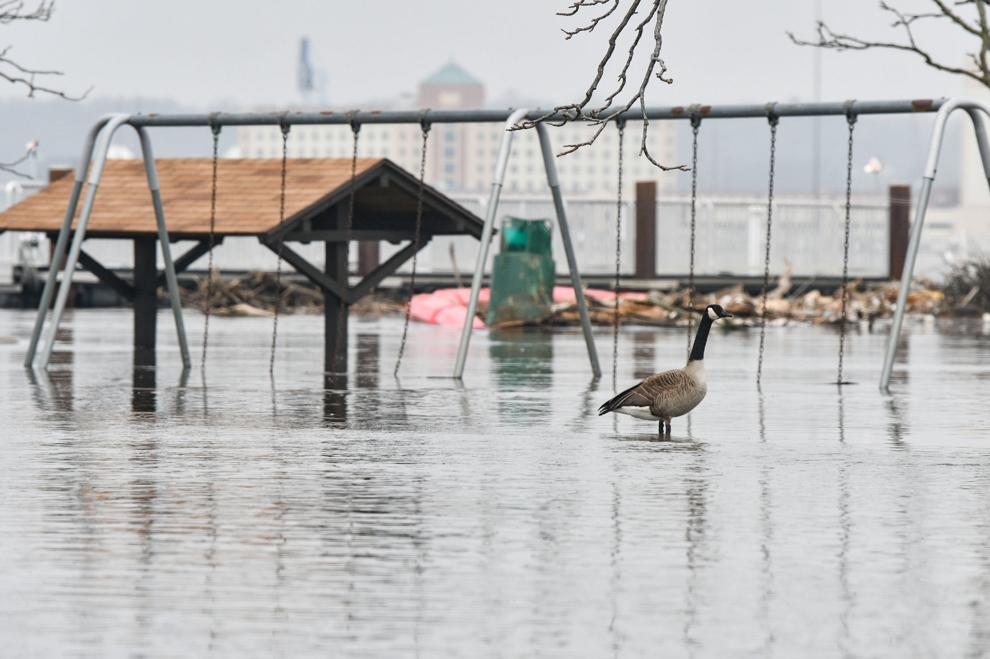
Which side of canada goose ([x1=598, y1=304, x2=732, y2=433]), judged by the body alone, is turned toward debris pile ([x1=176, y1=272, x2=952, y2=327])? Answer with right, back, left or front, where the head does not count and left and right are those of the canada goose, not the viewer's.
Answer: left

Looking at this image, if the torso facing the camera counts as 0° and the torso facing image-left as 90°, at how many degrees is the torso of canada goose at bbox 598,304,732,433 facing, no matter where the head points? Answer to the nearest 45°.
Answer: approximately 270°

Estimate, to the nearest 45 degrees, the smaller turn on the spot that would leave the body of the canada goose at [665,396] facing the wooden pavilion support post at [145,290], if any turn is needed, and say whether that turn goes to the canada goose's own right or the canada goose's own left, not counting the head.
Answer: approximately 135° to the canada goose's own left

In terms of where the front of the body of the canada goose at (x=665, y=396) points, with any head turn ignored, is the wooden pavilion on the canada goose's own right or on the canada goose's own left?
on the canada goose's own left

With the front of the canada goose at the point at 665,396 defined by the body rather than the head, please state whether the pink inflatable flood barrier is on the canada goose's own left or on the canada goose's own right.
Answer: on the canada goose's own left

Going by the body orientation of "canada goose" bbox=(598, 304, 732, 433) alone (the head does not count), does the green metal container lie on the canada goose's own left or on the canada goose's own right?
on the canada goose's own left

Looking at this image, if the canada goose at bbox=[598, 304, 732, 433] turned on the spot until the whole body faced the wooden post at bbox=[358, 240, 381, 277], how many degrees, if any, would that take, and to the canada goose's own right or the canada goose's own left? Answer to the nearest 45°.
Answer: approximately 90° to the canada goose's own left
